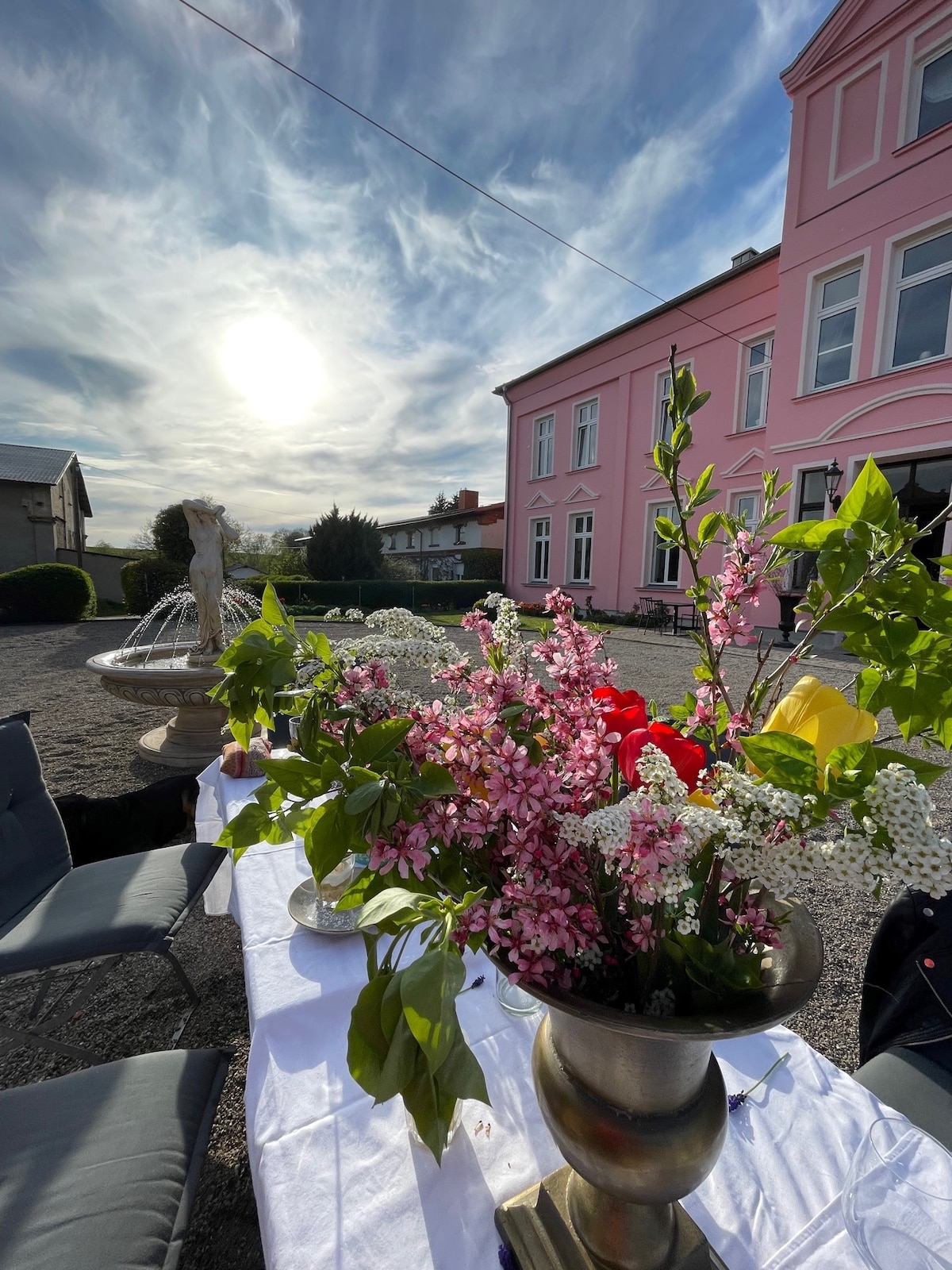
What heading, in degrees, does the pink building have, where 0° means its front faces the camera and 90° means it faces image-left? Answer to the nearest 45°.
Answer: approximately 45°

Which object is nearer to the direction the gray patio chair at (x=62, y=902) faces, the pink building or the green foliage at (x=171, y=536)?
the pink building

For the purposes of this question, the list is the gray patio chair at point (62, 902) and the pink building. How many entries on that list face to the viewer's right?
1

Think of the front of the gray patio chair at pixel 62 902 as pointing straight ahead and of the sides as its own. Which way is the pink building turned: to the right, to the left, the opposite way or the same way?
the opposite way

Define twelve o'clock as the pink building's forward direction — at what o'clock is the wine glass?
The wine glass is roughly at 11 o'clock from the pink building.

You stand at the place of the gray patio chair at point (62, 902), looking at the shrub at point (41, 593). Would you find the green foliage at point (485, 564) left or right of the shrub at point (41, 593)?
right

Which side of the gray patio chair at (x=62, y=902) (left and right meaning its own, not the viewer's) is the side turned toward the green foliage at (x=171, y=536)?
left

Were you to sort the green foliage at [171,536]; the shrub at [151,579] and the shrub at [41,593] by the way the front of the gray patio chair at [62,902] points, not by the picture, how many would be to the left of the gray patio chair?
3

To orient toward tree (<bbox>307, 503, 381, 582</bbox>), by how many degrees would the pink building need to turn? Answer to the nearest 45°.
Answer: approximately 90° to its right

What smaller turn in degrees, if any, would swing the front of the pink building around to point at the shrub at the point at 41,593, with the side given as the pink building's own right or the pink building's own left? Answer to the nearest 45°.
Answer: approximately 45° to the pink building's own right

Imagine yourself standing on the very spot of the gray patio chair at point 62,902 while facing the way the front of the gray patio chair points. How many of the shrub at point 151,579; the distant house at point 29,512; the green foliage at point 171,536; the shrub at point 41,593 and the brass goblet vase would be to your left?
4

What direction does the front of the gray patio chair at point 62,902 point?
to the viewer's right
